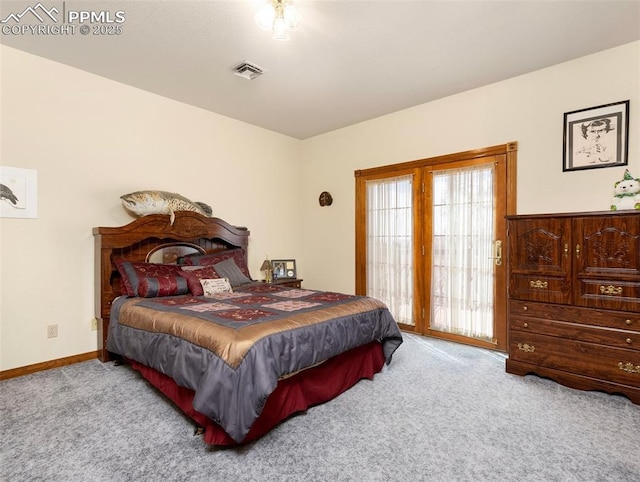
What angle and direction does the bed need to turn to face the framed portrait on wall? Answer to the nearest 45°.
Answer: approximately 45° to its left

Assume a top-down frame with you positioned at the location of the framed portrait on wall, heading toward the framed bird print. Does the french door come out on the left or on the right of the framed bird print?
right

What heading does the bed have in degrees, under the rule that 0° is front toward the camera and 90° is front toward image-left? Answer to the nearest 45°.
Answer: approximately 315°

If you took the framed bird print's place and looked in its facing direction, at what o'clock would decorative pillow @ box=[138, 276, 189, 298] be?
The decorative pillow is roughly at 10 o'clock from the framed bird print.

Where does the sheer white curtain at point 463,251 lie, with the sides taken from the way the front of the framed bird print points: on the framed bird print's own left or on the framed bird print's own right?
on the framed bird print's own left

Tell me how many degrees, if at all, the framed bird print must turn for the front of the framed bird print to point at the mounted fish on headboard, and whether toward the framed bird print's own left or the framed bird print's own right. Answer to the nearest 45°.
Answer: approximately 90° to the framed bird print's own left

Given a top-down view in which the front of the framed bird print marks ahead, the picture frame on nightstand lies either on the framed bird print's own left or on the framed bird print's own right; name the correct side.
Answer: on the framed bird print's own left

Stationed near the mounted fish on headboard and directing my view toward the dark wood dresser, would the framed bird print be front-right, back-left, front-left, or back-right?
back-right
